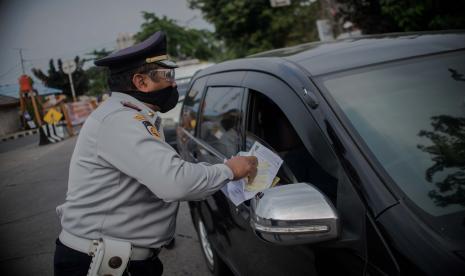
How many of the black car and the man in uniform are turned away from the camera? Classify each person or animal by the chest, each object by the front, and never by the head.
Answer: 0

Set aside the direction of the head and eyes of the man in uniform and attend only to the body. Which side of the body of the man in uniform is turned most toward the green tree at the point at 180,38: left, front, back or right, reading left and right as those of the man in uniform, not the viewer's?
left

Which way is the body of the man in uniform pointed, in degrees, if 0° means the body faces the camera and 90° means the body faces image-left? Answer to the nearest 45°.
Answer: approximately 270°

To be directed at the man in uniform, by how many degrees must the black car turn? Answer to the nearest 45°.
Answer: approximately 135° to its right

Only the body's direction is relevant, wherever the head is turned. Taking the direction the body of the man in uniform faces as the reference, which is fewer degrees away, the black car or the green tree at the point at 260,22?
the black car

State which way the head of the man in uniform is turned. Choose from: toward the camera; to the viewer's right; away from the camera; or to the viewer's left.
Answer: to the viewer's right

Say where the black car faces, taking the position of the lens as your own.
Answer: facing the viewer and to the right of the viewer

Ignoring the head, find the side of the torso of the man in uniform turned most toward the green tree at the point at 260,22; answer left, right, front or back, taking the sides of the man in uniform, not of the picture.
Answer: left

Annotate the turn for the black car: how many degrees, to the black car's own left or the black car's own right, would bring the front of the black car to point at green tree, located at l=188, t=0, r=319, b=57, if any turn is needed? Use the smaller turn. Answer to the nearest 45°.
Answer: approximately 135° to the black car's own left

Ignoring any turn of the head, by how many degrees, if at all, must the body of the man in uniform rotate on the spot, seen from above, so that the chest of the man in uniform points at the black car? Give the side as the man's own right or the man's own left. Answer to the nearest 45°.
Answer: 0° — they already face it
